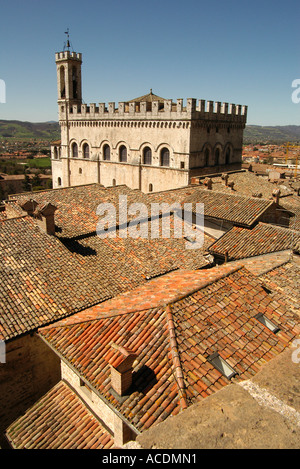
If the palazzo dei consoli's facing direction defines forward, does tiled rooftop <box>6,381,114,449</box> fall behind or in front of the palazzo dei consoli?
in front

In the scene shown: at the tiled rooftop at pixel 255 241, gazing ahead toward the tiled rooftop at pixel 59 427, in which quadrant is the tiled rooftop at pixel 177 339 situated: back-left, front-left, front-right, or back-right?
front-left

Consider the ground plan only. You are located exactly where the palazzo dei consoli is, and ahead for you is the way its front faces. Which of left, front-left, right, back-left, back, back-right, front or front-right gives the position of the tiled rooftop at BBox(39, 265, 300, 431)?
front-left

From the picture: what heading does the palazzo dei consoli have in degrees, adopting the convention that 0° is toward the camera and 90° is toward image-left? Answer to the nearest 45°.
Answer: approximately 45°

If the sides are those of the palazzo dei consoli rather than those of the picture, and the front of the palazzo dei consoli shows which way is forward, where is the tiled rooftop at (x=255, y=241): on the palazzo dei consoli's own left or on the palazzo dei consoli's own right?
on the palazzo dei consoli's own left

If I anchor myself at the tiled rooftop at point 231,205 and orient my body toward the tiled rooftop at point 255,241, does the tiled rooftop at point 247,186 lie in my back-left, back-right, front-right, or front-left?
back-left

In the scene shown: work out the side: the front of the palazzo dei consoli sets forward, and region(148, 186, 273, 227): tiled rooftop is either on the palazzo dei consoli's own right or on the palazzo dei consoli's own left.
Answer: on the palazzo dei consoli's own left
